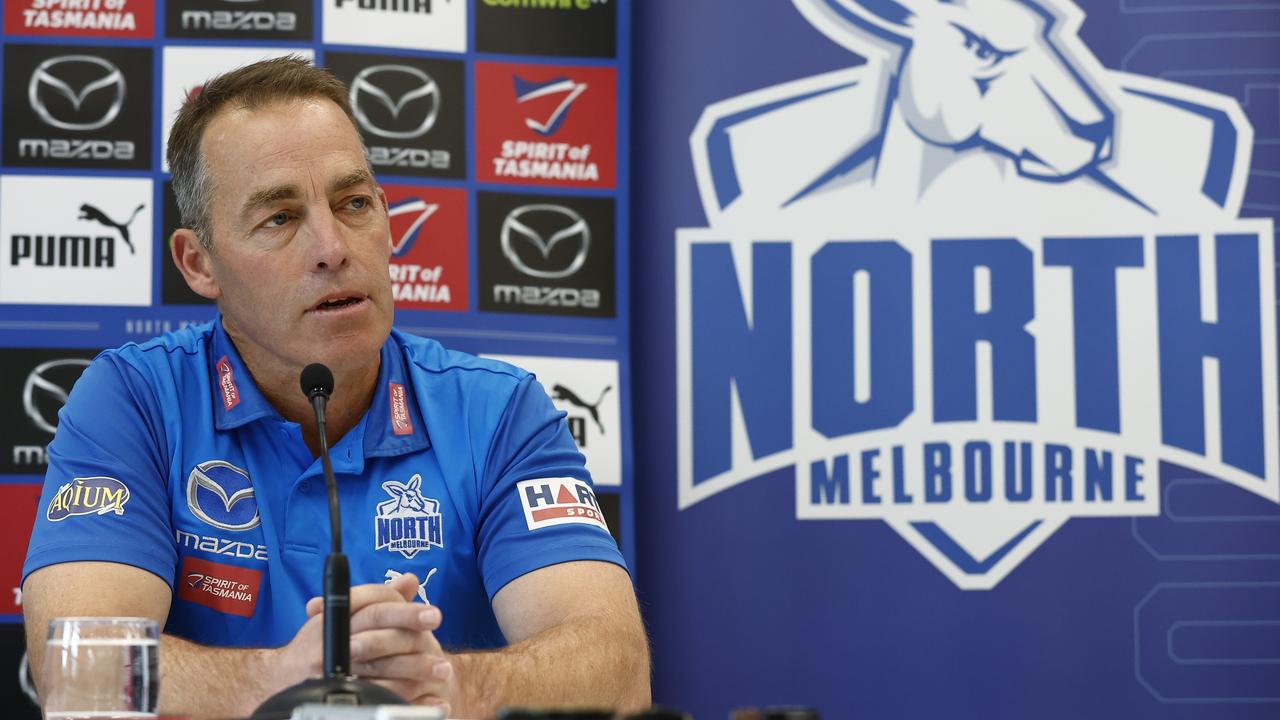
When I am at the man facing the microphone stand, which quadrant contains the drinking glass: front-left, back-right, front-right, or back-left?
front-right

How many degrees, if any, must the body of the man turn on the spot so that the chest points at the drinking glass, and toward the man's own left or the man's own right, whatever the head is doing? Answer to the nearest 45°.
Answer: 0° — they already face it

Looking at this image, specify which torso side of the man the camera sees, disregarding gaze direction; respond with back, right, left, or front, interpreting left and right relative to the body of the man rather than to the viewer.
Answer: front

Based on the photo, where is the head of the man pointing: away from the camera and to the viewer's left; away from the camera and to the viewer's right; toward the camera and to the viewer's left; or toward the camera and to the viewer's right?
toward the camera and to the viewer's right

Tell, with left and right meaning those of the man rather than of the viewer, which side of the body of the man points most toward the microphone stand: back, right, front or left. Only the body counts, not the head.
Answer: front
